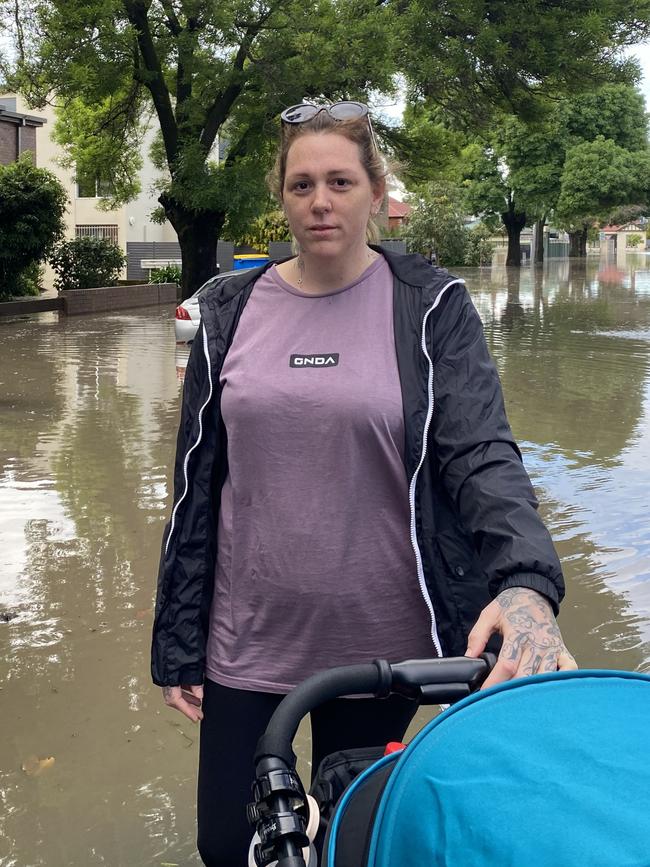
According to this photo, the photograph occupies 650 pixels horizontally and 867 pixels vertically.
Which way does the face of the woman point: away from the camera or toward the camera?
toward the camera

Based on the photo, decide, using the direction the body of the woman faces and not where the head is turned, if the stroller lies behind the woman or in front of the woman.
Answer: in front

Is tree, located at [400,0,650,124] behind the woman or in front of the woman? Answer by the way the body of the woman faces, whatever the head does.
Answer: behind

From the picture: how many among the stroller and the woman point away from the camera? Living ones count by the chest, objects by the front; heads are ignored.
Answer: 0

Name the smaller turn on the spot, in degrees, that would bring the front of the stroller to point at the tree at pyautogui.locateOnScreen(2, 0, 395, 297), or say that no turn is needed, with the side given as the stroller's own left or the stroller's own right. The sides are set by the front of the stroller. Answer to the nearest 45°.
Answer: approximately 135° to the stroller's own left

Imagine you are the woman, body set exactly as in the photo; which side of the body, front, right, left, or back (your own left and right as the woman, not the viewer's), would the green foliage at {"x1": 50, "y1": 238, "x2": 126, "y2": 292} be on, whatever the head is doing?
back

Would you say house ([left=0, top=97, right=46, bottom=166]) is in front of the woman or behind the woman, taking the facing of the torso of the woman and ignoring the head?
behind

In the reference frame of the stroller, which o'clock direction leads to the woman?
The woman is roughly at 7 o'clock from the stroller.

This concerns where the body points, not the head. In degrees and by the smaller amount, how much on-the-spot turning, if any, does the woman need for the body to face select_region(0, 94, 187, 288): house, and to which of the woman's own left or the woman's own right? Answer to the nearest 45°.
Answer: approximately 180°

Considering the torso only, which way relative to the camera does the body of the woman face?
toward the camera

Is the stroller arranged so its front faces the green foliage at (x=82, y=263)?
no

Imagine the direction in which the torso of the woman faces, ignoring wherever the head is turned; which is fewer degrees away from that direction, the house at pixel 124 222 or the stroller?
the stroller

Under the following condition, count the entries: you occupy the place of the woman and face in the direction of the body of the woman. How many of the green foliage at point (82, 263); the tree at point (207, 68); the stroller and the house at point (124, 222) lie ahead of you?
1

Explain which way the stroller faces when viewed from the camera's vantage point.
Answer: facing the viewer and to the right of the viewer

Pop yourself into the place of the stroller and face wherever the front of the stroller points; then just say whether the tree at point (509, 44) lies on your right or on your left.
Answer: on your left

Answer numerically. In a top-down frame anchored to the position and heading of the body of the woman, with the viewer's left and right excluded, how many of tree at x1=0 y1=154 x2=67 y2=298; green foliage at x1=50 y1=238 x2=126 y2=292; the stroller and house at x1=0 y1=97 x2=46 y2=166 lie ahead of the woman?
1
